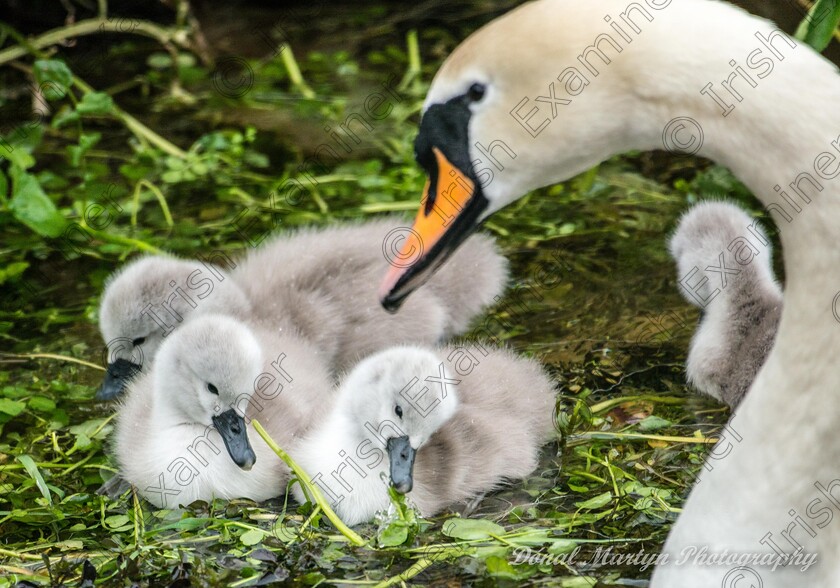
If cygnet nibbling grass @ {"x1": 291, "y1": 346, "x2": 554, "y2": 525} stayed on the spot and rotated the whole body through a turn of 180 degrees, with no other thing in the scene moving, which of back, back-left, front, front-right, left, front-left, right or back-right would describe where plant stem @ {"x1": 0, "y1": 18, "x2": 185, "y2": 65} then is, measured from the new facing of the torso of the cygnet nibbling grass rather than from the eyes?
left

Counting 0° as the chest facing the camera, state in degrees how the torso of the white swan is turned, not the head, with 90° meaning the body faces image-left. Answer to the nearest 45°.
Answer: approximately 90°

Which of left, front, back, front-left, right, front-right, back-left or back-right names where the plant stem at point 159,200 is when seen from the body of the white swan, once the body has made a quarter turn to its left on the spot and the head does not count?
back-right

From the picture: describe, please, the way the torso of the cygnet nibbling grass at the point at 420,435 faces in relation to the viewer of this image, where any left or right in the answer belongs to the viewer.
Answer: facing the viewer and to the left of the viewer

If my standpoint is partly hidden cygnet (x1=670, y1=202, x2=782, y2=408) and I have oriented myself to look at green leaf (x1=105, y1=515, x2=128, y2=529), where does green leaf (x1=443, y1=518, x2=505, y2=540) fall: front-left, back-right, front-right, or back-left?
front-left

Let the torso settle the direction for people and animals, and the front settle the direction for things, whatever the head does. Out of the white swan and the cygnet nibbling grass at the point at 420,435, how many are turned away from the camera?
0

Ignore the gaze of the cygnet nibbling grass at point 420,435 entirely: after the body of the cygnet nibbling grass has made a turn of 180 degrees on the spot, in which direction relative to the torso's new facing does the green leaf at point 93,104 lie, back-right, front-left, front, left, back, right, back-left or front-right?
left

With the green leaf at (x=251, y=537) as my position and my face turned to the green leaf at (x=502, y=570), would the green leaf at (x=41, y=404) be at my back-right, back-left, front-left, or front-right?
back-left

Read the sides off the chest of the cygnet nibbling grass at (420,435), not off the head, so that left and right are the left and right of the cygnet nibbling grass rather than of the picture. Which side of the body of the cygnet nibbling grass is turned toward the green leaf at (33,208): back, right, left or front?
right

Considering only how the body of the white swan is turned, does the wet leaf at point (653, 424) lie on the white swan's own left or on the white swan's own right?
on the white swan's own right

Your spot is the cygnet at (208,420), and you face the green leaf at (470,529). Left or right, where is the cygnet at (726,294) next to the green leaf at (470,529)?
left

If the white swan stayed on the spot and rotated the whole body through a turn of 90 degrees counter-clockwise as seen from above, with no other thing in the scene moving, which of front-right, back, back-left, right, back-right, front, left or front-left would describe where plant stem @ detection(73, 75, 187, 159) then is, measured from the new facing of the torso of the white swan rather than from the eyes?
back-right

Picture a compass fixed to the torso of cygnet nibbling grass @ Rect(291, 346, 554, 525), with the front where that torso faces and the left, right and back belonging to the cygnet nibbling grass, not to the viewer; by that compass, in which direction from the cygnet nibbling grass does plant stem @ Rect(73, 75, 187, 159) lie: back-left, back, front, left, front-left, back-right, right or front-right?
right
